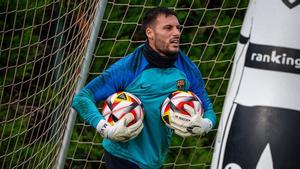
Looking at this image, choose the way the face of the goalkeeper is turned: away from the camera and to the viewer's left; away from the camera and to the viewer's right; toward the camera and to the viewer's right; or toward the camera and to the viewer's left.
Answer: toward the camera and to the viewer's right

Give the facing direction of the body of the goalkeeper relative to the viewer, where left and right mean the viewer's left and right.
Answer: facing the viewer and to the right of the viewer
